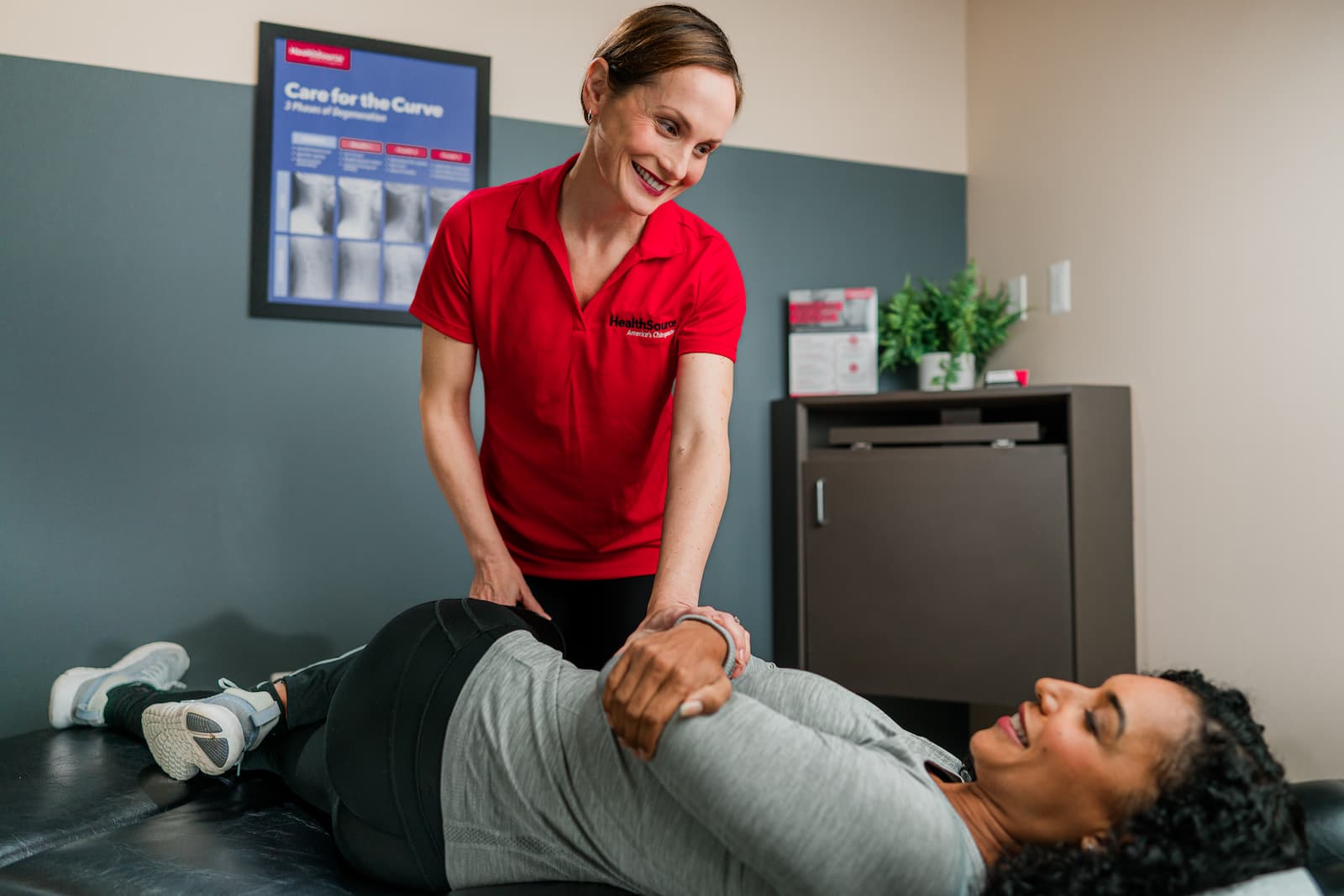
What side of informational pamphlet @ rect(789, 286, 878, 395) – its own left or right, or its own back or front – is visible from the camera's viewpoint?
front

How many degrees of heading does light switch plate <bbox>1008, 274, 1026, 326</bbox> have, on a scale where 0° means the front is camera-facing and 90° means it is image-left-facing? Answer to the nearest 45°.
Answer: approximately 45°

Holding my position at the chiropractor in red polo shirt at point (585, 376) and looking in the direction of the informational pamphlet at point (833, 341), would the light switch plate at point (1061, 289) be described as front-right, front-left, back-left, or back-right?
front-right

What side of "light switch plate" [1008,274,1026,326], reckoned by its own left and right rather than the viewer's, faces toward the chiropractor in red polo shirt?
front

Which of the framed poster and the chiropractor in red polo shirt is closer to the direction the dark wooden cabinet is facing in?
the chiropractor in red polo shirt

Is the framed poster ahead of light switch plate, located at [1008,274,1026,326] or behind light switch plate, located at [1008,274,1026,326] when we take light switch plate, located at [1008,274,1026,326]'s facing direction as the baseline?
ahead
